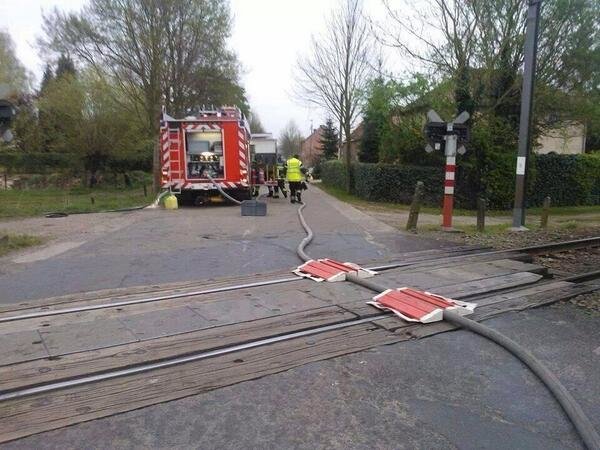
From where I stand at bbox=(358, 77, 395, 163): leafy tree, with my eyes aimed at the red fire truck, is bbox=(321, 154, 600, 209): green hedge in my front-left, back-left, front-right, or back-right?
front-left

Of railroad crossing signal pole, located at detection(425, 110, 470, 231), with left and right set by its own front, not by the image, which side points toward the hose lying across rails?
back

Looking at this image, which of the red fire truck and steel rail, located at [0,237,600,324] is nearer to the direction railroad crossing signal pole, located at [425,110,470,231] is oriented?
the red fire truck

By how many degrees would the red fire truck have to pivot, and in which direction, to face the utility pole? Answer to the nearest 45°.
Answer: approximately 135° to its right

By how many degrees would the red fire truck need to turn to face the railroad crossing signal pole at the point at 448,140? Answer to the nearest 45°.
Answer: approximately 135° to its right

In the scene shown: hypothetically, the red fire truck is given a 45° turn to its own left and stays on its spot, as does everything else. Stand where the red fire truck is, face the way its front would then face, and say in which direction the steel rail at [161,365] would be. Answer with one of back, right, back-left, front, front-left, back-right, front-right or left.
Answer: back-left

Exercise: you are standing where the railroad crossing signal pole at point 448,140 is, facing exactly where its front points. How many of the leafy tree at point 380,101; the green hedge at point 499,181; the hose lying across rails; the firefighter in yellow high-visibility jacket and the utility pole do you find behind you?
1

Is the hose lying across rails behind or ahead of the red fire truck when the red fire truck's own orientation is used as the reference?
behind

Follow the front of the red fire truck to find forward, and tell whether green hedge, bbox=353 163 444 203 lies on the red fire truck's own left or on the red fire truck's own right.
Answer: on the red fire truck's own right

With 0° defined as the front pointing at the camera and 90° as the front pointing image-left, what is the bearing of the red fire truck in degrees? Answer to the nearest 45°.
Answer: approximately 180°

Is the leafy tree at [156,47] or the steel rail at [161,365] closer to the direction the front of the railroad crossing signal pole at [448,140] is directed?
the leafy tree
